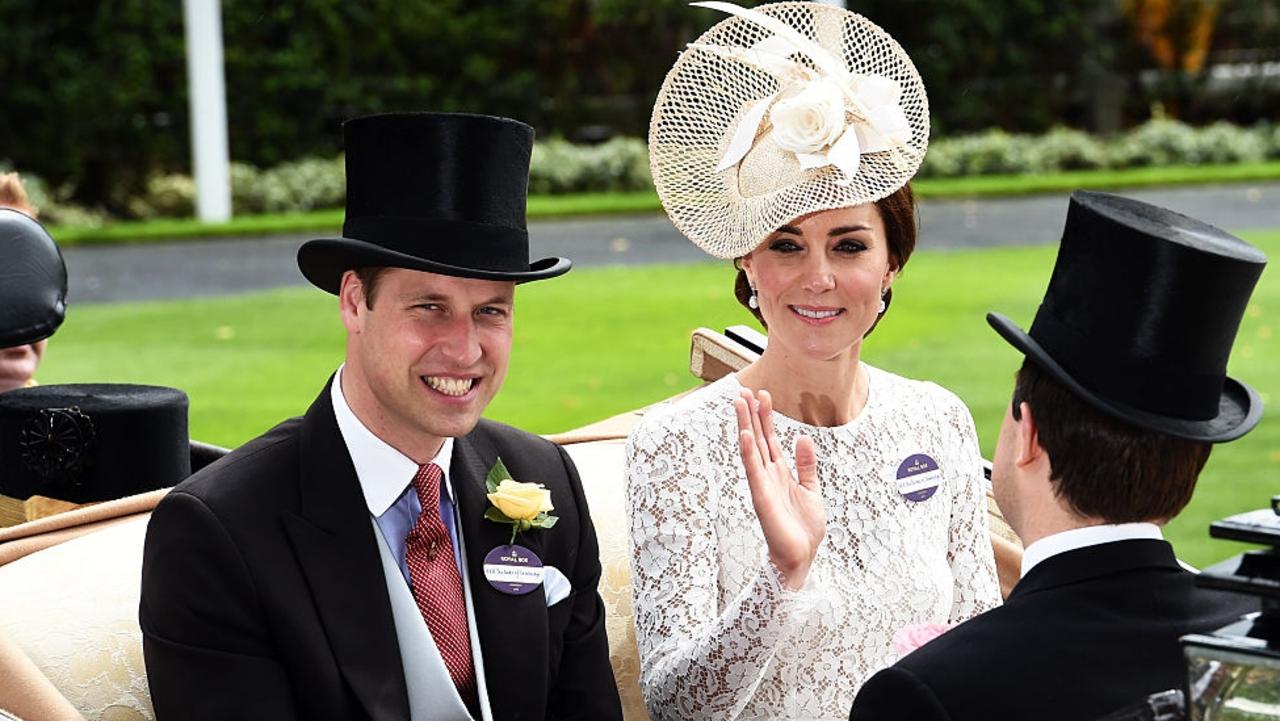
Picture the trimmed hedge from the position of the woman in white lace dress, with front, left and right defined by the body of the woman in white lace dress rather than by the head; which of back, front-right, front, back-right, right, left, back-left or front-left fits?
back

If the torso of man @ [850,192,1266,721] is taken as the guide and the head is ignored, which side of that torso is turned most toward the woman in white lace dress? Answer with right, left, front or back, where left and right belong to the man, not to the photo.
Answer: front

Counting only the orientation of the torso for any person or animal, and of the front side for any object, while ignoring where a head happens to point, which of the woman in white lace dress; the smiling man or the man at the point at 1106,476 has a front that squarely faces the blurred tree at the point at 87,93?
the man

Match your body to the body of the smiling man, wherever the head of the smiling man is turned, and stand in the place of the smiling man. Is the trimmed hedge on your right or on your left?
on your left

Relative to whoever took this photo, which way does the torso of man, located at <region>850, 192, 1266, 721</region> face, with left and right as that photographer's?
facing away from the viewer and to the left of the viewer

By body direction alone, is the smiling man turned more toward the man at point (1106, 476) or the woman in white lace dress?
the man

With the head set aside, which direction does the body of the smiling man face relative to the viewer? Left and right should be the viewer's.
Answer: facing the viewer and to the right of the viewer

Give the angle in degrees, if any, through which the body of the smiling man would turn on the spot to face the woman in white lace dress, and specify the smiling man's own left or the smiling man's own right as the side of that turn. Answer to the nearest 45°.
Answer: approximately 90° to the smiling man's own left

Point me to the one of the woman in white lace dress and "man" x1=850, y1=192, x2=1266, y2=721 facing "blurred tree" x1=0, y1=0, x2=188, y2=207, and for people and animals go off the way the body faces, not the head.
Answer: the man

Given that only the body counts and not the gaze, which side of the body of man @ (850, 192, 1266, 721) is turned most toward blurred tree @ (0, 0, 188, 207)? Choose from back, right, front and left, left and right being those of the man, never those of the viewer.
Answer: front

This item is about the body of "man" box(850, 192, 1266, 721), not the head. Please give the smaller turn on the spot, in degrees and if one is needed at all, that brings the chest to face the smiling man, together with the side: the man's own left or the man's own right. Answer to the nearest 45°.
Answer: approximately 45° to the man's own left

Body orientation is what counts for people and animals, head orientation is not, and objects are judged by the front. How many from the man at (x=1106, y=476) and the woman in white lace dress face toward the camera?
1

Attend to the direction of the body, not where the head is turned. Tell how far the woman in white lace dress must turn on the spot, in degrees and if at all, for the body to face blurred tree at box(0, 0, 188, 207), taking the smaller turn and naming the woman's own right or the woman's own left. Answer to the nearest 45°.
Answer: approximately 135° to the woman's own right

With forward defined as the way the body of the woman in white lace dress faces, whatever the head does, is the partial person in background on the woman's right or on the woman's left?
on the woman's right
